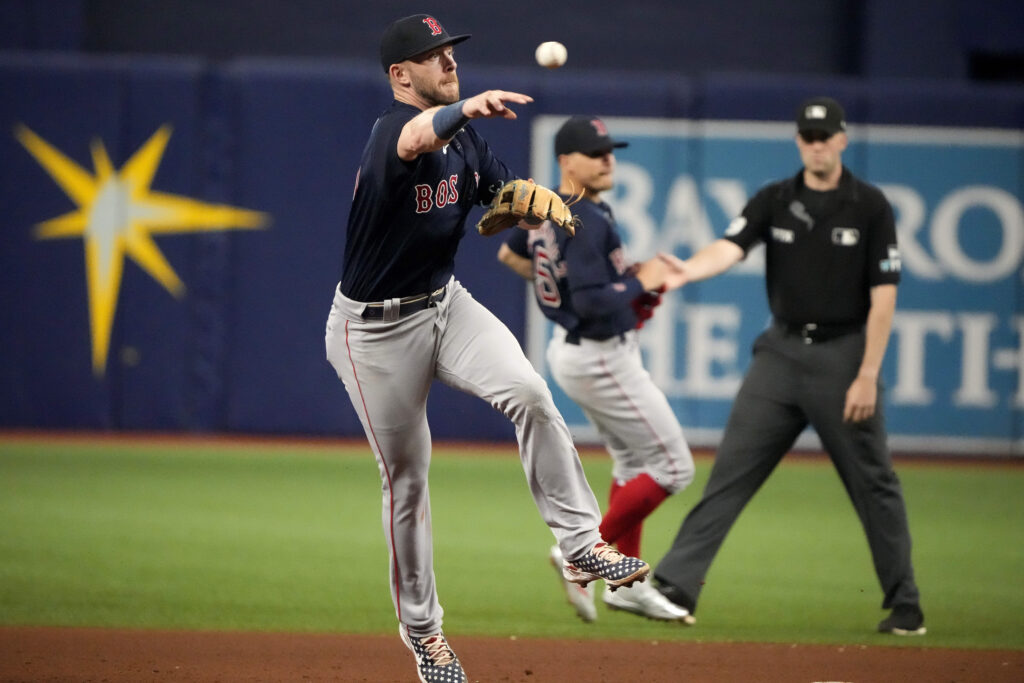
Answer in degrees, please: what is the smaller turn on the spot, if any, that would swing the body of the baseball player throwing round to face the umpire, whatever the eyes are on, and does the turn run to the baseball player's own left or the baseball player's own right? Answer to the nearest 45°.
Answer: approximately 90° to the baseball player's own left

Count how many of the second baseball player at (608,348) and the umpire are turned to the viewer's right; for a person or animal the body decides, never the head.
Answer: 1

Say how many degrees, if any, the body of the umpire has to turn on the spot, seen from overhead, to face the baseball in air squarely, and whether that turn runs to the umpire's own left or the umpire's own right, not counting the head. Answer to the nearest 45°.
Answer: approximately 45° to the umpire's own right

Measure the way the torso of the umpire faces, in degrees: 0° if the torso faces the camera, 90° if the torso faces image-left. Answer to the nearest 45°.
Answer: approximately 0°

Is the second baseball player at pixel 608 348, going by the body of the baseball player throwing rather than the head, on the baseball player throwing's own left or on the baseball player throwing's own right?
on the baseball player throwing's own left

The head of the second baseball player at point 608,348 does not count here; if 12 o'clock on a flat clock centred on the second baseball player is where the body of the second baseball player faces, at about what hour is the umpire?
The umpire is roughly at 12 o'clock from the second baseball player.
